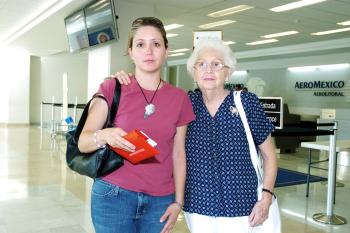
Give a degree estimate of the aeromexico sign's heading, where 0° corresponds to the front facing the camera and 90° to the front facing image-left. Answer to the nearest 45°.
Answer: approximately 0°

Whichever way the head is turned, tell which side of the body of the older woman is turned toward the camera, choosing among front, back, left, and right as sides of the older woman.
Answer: front

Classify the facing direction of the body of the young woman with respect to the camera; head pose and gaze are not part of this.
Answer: toward the camera

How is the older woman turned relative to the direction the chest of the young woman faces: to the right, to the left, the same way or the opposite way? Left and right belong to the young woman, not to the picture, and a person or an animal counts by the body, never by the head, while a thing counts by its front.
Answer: the same way

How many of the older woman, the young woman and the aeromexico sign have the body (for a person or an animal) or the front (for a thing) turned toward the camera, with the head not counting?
3

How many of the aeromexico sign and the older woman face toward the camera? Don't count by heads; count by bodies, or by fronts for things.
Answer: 2

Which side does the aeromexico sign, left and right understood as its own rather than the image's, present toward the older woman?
front

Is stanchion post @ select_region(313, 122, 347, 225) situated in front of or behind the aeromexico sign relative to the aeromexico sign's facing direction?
in front

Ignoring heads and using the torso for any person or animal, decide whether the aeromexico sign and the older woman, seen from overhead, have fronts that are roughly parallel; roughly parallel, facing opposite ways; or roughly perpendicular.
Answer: roughly parallel

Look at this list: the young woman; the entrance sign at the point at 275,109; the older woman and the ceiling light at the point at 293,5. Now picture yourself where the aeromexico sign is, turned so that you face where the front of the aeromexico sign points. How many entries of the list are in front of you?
4

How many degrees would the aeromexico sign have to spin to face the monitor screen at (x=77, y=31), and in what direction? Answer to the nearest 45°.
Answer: approximately 45° to its right

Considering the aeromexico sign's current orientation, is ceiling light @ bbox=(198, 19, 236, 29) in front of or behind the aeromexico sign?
in front

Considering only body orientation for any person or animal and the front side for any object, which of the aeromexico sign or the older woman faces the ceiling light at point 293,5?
the aeromexico sign

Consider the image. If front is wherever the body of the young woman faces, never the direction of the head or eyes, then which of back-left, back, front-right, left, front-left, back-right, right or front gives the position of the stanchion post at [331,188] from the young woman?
back-left

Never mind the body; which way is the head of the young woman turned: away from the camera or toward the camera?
toward the camera
